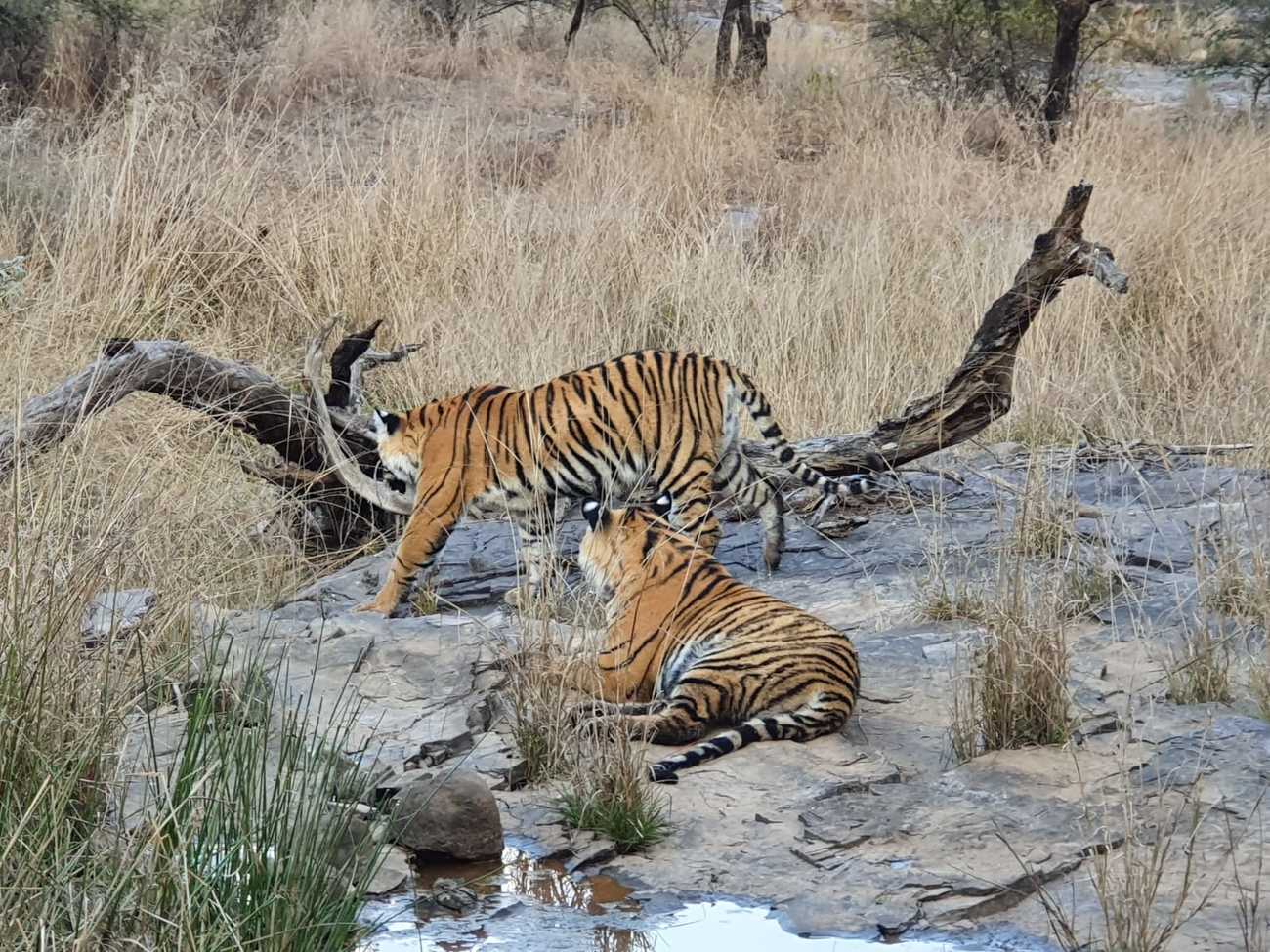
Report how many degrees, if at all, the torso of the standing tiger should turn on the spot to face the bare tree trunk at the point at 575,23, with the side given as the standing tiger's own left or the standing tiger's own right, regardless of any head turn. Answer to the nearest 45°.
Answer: approximately 90° to the standing tiger's own right

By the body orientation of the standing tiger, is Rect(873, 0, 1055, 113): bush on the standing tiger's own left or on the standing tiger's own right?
on the standing tiger's own right

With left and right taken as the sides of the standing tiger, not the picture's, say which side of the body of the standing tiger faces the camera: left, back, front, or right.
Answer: left

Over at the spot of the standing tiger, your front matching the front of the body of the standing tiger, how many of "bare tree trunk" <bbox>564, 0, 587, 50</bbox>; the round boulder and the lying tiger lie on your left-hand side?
2

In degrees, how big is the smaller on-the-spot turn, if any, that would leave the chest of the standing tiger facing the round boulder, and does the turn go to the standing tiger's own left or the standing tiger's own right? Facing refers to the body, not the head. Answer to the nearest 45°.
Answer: approximately 90° to the standing tiger's own left

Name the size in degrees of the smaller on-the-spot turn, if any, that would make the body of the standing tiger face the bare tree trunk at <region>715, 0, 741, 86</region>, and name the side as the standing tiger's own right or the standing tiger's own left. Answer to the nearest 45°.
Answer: approximately 90° to the standing tiger's own right

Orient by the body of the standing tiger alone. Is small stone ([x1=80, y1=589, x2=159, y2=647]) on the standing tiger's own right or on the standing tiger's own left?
on the standing tiger's own left

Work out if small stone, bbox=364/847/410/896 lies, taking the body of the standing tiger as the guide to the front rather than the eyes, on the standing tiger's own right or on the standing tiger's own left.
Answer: on the standing tiger's own left

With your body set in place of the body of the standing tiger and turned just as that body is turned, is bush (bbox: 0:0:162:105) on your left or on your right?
on your right
